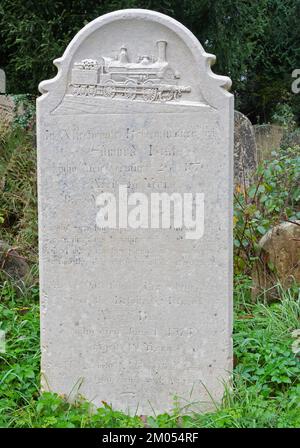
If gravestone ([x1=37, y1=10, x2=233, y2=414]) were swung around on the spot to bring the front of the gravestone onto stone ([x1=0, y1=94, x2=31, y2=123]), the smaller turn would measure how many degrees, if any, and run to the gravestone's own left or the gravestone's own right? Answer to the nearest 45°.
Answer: approximately 180°

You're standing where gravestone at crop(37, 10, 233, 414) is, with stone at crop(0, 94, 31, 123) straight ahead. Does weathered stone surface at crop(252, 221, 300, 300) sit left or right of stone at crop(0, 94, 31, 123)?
right

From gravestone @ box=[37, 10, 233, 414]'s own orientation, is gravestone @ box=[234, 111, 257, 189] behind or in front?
behind

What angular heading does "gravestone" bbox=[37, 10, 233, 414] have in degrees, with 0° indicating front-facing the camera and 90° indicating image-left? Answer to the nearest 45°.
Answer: approximately 0°

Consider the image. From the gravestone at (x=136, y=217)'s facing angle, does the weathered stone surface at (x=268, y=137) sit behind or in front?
behind

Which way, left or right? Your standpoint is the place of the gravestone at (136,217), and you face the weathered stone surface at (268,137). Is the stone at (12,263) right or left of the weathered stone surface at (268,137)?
left
